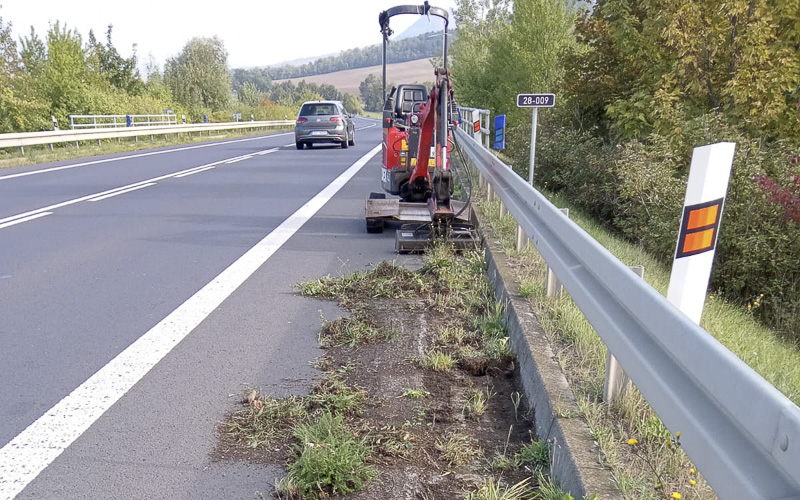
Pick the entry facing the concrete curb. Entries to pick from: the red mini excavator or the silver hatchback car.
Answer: the red mini excavator

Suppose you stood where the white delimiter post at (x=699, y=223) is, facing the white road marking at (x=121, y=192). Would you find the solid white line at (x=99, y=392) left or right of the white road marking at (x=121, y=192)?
left

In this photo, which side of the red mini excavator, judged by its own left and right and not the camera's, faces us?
front

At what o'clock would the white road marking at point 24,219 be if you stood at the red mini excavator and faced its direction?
The white road marking is roughly at 3 o'clock from the red mini excavator.
